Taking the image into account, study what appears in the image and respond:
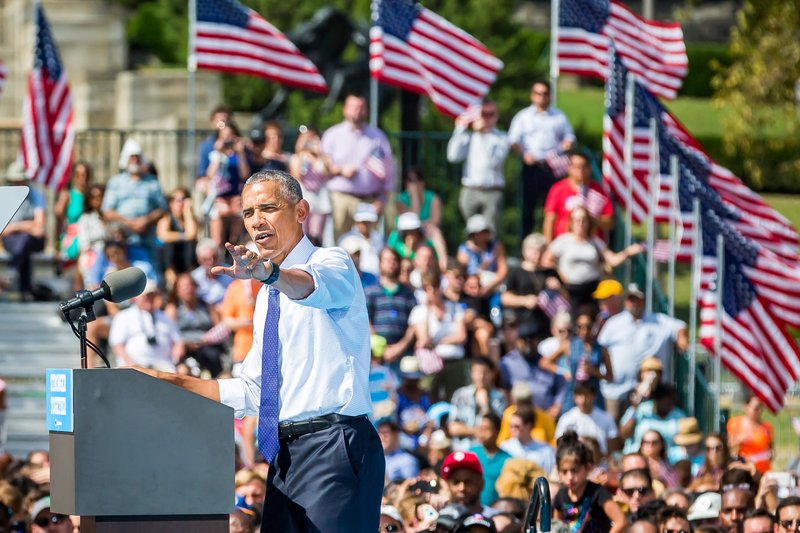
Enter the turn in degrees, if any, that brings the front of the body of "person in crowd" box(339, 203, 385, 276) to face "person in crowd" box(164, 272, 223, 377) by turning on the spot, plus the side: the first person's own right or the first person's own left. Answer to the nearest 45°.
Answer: approximately 90° to the first person's own right

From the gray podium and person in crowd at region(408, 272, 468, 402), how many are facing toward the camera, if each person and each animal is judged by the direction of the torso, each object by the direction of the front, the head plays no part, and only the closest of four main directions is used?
1

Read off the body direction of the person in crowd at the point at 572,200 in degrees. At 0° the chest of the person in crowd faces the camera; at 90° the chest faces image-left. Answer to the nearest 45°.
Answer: approximately 0°
